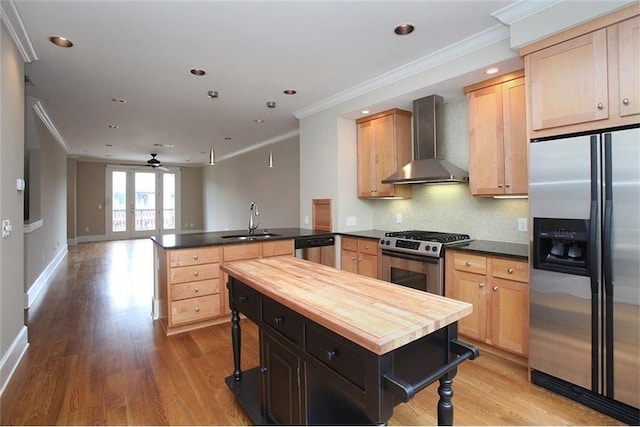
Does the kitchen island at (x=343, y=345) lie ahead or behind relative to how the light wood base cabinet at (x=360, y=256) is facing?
ahead

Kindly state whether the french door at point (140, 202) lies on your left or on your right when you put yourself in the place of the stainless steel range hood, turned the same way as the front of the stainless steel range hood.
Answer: on your right

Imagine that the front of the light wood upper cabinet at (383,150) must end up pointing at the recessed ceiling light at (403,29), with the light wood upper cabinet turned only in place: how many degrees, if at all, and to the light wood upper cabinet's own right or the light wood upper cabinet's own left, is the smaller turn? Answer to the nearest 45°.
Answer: approximately 45° to the light wood upper cabinet's own left

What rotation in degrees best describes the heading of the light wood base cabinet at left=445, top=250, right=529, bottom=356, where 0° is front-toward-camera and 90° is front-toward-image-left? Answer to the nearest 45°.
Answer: approximately 45°

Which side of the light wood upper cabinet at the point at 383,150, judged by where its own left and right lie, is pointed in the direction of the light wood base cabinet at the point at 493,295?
left

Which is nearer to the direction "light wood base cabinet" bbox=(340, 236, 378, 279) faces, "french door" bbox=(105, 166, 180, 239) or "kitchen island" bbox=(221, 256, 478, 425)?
the kitchen island

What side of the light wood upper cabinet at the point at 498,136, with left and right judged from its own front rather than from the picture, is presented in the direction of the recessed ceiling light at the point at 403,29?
front

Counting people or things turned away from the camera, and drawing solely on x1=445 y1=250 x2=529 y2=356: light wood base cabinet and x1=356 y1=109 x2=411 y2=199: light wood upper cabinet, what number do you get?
0

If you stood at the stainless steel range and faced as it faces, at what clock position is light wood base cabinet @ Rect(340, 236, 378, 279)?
The light wood base cabinet is roughly at 3 o'clock from the stainless steel range.

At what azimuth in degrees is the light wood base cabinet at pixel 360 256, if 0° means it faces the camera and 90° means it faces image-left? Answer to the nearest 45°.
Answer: approximately 45°

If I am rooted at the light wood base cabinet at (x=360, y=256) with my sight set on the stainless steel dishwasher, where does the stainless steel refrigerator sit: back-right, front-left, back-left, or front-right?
back-left
